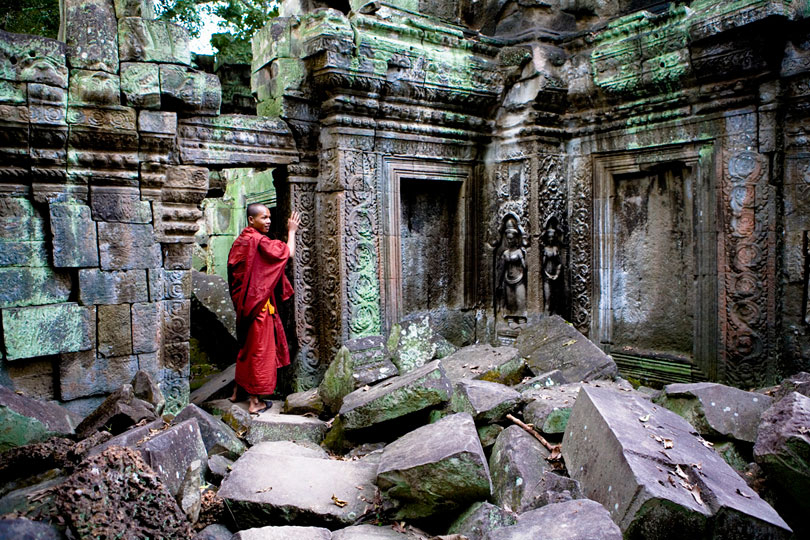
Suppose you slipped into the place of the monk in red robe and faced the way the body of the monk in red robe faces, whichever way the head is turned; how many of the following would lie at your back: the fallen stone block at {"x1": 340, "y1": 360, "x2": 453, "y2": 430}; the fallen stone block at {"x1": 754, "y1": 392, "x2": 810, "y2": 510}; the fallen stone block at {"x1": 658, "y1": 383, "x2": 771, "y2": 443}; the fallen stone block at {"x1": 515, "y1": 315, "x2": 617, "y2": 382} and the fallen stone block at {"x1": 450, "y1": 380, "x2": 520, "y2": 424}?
0

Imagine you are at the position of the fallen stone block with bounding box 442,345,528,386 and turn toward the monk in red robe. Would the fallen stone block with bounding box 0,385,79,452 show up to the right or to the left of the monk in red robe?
left

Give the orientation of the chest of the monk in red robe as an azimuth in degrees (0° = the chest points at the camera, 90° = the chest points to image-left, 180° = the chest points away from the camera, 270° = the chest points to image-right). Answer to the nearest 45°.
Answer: approximately 270°

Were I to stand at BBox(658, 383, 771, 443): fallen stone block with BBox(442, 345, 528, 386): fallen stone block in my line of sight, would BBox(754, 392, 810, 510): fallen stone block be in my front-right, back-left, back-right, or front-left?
back-left

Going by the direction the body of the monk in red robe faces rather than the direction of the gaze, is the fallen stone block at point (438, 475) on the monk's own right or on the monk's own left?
on the monk's own right

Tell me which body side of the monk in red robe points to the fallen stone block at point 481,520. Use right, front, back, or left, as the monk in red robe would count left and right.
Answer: right

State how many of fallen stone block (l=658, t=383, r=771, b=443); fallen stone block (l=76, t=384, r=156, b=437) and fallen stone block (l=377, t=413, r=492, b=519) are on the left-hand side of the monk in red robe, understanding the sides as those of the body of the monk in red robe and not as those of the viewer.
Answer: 0

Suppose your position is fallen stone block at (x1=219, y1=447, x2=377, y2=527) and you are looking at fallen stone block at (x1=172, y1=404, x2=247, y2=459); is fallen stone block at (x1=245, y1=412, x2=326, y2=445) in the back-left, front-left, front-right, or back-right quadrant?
front-right

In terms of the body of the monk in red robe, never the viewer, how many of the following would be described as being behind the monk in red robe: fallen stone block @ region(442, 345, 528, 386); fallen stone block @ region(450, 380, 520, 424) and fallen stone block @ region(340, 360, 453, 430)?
0

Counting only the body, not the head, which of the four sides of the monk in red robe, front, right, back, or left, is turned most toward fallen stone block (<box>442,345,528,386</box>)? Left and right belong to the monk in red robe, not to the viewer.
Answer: front

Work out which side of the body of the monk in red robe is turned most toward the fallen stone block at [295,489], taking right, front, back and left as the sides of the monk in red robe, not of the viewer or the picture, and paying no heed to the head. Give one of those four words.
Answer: right

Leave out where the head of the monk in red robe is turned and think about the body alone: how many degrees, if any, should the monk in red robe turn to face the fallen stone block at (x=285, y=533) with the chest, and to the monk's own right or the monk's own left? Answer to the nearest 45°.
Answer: approximately 90° to the monk's own right

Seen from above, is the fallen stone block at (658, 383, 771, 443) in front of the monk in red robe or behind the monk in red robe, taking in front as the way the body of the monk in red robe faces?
in front

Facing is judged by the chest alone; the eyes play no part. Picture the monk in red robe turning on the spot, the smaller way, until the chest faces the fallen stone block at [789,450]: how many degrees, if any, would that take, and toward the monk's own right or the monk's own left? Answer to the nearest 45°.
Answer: approximately 45° to the monk's own right

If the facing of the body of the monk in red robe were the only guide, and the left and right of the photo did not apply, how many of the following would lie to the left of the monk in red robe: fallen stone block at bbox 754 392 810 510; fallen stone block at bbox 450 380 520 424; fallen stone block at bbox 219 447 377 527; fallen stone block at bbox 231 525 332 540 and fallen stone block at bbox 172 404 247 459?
0
